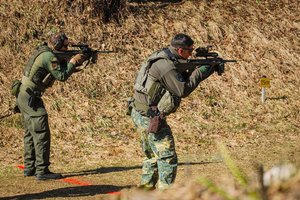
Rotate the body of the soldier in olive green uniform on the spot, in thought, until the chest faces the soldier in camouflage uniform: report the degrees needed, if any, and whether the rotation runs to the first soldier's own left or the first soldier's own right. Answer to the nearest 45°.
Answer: approximately 45° to the first soldier's own right

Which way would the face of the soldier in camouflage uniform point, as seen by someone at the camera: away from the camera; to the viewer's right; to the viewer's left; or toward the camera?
to the viewer's right

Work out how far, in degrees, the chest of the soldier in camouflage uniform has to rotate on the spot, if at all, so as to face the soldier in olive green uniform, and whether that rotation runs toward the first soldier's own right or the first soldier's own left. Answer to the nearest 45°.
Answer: approximately 135° to the first soldier's own left

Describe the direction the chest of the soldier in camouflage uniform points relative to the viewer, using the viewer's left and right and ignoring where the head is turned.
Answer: facing to the right of the viewer

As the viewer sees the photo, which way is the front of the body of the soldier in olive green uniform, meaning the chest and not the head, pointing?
to the viewer's right

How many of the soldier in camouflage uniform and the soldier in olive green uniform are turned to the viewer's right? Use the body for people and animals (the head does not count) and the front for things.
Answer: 2
